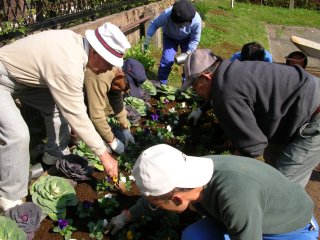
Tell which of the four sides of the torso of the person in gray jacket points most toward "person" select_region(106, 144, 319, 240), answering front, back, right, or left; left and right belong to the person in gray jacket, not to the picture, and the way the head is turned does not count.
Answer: left

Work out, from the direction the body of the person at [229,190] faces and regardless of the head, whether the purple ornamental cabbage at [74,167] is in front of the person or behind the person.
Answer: in front

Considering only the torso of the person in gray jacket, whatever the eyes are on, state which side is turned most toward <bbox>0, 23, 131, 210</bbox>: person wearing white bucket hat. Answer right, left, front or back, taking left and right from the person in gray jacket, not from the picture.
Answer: front

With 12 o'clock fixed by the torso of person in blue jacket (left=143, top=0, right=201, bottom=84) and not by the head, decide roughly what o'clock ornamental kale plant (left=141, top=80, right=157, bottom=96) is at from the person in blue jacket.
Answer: The ornamental kale plant is roughly at 1 o'clock from the person in blue jacket.

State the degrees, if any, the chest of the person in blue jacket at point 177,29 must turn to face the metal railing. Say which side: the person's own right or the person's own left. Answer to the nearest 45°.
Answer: approximately 45° to the person's own right

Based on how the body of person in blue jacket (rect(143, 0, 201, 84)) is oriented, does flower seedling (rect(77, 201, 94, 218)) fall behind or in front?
in front

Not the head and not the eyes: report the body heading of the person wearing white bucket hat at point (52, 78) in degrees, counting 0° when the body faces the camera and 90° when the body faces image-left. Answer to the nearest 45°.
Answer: approximately 270°

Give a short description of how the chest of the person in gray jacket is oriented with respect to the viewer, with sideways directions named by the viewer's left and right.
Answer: facing to the left of the viewer

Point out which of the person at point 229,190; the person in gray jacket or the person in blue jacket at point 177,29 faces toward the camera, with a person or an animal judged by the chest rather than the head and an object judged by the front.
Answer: the person in blue jacket

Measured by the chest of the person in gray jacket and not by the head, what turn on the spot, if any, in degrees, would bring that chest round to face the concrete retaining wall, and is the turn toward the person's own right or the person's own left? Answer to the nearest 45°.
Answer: approximately 45° to the person's own right

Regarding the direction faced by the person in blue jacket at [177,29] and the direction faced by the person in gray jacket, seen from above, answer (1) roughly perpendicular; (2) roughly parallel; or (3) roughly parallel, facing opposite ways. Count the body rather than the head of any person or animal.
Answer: roughly perpendicular

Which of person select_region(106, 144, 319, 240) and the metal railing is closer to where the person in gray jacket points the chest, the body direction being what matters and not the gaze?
the metal railing

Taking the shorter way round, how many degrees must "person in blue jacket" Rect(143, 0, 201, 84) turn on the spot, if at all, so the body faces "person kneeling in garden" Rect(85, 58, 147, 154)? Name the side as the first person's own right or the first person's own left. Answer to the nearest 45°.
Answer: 0° — they already face them
